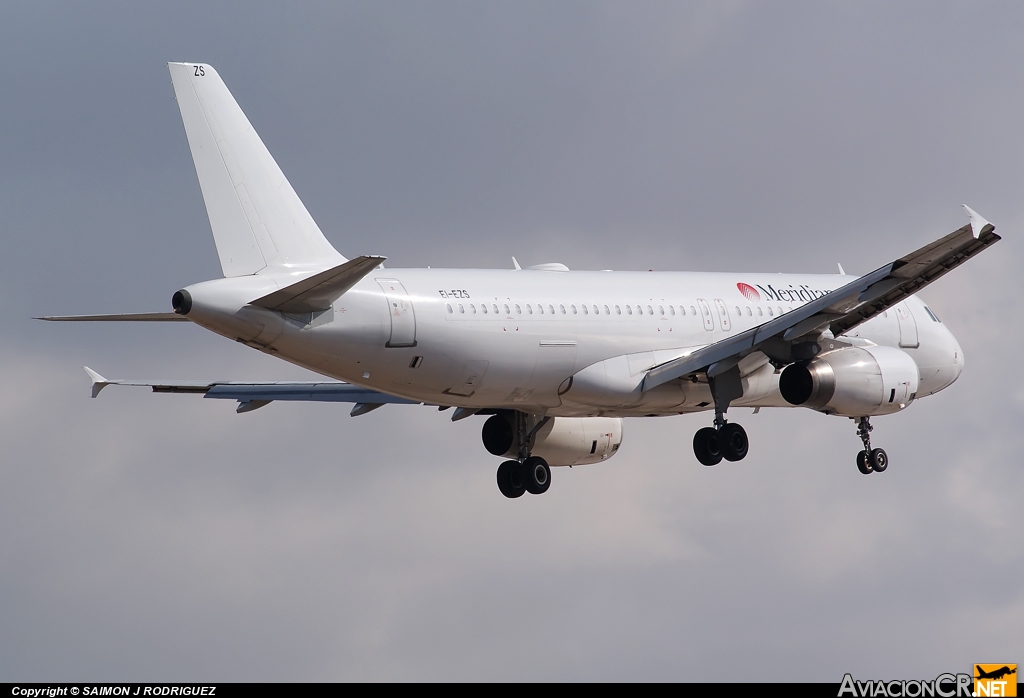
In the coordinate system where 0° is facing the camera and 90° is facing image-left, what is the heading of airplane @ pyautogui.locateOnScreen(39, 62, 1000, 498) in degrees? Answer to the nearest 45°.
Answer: approximately 225°
